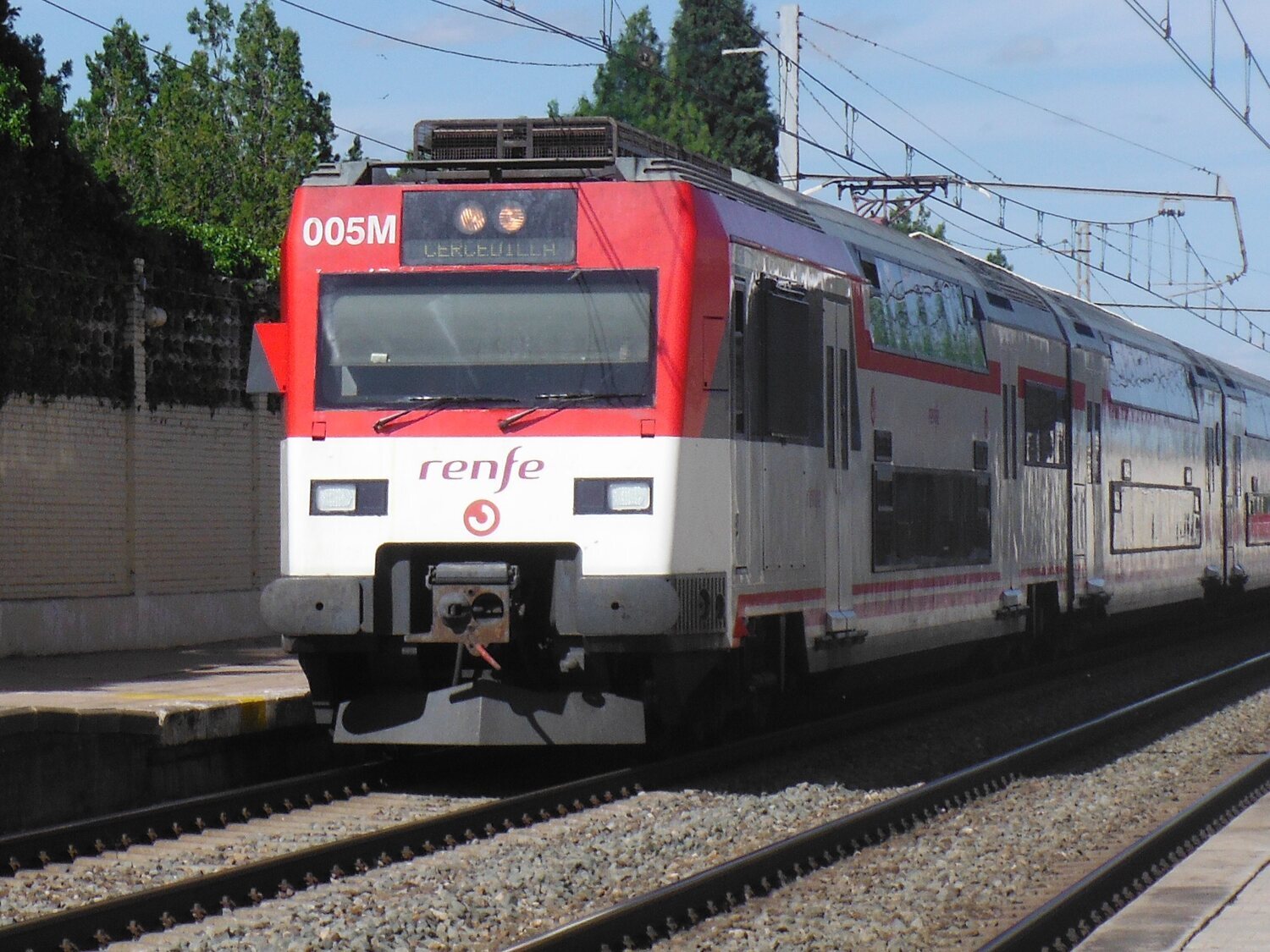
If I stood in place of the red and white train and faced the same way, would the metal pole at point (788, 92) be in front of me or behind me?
behind

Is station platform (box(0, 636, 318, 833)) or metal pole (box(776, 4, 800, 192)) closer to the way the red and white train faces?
the station platform

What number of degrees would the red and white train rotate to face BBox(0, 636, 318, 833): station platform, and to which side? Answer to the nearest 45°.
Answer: approximately 45° to its right

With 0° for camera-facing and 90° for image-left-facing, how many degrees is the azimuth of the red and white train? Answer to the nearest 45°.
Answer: approximately 45°
